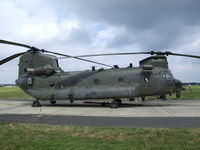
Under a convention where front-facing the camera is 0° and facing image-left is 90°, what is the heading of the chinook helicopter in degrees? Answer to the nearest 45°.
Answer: approximately 270°
